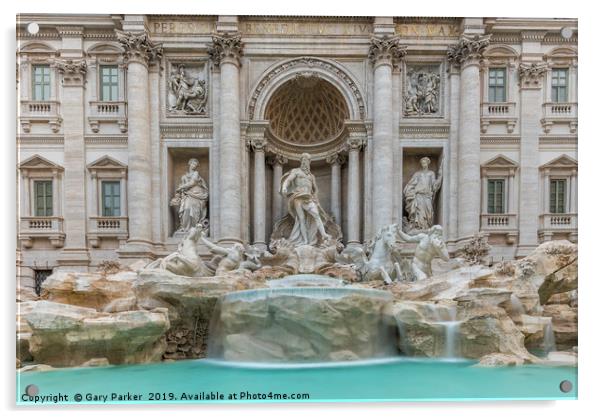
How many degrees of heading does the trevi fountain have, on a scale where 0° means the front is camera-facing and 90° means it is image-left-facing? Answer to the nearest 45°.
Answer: approximately 0°
